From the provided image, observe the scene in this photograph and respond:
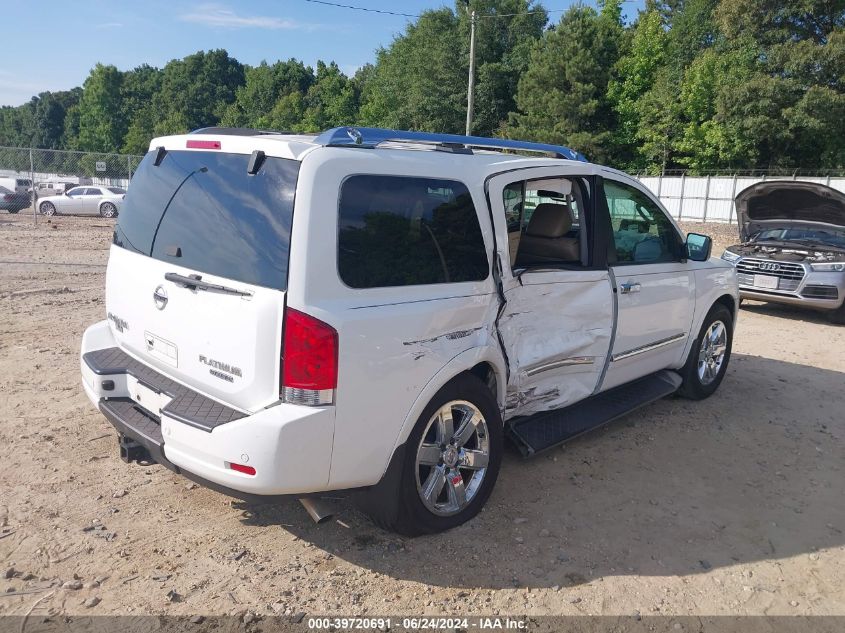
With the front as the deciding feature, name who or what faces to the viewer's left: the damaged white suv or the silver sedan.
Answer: the silver sedan

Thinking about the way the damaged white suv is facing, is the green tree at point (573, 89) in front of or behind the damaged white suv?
in front

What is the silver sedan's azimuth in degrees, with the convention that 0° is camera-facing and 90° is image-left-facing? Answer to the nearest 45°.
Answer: approximately 90°

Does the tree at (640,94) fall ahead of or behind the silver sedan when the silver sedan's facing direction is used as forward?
behind

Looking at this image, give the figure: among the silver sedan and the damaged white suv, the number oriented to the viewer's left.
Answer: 1

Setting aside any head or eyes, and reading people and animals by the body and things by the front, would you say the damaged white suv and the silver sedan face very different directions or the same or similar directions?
very different directions

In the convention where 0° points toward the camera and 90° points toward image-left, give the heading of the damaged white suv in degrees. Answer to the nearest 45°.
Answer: approximately 225°
